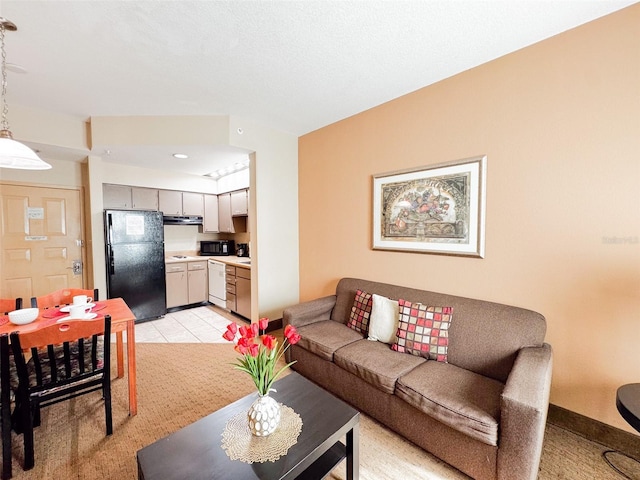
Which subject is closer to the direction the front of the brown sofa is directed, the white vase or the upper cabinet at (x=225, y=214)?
the white vase

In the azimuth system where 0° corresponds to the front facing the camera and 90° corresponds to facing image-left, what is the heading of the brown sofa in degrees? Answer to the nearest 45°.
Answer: approximately 45°

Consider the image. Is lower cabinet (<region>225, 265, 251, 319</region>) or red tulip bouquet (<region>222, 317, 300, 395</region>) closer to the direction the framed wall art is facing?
the red tulip bouquet

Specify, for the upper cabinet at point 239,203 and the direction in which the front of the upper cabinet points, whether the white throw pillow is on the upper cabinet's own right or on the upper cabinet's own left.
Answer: on the upper cabinet's own left

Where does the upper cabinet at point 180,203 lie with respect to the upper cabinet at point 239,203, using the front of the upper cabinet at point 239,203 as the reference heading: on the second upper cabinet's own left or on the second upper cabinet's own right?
on the second upper cabinet's own right

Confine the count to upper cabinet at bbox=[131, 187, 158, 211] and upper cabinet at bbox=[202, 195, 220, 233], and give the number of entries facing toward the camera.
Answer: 2
